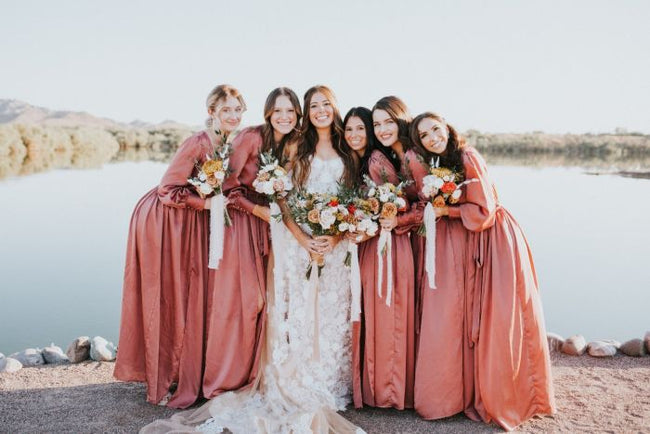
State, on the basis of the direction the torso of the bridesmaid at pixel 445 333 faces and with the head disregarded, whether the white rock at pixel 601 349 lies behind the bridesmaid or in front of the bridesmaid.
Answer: behind

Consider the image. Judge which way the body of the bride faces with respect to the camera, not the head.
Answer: toward the camera

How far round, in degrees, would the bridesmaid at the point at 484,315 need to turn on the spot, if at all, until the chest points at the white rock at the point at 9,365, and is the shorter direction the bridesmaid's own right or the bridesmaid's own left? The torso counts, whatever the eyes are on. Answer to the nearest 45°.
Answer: approximately 45° to the bridesmaid's own right

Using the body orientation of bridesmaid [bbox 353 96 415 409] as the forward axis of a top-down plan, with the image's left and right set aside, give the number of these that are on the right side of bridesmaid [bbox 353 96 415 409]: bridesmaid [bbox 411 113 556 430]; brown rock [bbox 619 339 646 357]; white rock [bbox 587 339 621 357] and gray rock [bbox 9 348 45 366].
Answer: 1

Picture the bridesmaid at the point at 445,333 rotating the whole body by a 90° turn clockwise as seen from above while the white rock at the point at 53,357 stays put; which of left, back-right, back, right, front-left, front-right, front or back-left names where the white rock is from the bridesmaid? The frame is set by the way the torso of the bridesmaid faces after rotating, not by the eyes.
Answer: front-left

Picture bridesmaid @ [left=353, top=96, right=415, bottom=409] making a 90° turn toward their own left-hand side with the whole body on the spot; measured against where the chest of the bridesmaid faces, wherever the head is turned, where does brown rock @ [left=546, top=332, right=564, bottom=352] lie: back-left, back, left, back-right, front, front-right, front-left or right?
front-left

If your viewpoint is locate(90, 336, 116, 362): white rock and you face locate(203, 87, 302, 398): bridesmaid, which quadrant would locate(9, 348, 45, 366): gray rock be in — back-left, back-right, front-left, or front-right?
back-right

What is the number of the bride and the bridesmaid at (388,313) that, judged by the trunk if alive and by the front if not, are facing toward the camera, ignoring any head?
2

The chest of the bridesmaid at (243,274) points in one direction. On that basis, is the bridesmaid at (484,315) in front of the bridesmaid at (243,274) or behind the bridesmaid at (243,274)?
in front

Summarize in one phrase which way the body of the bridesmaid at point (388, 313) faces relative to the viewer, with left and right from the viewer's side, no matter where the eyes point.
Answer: facing the viewer

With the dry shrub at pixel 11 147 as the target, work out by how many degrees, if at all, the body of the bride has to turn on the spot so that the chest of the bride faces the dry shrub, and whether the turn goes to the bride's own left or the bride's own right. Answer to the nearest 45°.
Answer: approximately 135° to the bride's own right

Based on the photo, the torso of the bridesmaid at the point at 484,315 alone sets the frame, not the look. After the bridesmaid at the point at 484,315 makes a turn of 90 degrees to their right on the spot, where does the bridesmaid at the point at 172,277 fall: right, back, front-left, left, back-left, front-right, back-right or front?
front-left
